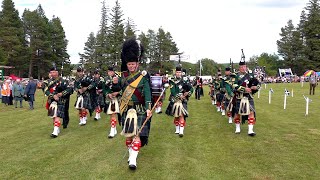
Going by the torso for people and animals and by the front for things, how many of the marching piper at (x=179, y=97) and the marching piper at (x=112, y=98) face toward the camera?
2

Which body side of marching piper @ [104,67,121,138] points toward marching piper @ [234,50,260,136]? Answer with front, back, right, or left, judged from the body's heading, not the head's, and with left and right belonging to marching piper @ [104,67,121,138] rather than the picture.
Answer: left

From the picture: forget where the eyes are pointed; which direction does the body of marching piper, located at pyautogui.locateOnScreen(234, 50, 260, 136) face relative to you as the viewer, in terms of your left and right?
facing the viewer

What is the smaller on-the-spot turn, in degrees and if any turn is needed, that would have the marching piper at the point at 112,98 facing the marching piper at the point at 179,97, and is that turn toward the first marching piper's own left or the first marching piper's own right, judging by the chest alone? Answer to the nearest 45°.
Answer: approximately 90° to the first marching piper's own left

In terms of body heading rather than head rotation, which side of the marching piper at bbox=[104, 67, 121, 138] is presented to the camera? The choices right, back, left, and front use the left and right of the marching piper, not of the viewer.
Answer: front

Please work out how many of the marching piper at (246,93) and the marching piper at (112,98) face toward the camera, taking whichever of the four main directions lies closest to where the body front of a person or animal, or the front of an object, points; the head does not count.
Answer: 2

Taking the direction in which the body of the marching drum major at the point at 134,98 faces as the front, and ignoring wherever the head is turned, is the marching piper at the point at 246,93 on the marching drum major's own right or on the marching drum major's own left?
on the marching drum major's own left

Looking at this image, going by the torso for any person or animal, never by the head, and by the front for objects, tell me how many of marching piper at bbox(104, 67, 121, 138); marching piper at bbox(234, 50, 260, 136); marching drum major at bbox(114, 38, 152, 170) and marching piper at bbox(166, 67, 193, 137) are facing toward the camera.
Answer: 4

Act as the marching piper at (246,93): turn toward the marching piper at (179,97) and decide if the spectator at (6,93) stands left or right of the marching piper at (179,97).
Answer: right

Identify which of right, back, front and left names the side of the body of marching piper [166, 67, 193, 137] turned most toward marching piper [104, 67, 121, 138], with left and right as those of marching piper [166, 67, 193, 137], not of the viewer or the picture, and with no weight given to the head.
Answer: right
